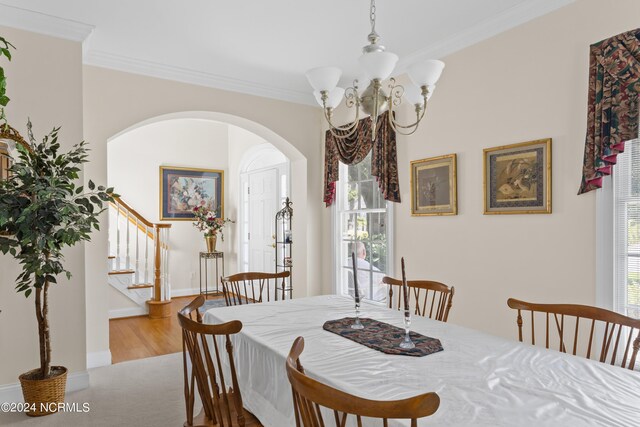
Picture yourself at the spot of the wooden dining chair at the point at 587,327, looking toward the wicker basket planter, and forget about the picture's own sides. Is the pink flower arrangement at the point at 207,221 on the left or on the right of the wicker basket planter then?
right

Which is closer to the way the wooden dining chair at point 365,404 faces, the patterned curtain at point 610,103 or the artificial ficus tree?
the patterned curtain

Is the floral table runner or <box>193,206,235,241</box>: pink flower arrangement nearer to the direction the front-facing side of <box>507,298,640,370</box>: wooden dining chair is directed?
the floral table runner

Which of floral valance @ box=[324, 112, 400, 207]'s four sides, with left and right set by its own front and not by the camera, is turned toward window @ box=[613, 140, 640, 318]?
left

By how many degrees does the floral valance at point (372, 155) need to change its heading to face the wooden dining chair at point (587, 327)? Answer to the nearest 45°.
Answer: approximately 90° to its left

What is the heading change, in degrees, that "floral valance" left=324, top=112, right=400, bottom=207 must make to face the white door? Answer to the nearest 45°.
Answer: approximately 90° to its right

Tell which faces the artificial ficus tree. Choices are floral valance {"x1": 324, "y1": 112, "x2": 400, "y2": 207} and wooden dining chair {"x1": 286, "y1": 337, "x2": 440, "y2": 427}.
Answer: the floral valance

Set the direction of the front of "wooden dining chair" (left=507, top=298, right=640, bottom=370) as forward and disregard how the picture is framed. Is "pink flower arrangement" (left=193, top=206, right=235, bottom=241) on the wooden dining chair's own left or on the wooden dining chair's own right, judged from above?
on the wooden dining chair's own right

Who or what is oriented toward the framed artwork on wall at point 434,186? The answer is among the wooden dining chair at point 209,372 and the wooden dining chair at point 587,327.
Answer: the wooden dining chair at point 209,372

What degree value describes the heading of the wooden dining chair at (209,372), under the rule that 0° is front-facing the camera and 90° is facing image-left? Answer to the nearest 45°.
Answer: approximately 225°
